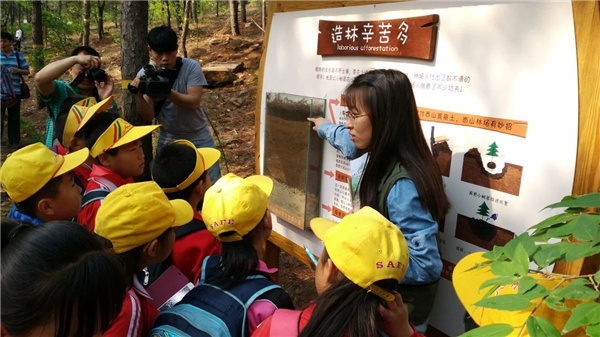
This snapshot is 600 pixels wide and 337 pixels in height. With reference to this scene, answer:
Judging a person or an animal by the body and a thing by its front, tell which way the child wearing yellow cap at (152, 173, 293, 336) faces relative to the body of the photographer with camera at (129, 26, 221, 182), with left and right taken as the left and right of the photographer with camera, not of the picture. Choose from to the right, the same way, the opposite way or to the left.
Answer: the opposite way

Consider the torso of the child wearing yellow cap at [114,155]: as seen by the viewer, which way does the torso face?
to the viewer's right

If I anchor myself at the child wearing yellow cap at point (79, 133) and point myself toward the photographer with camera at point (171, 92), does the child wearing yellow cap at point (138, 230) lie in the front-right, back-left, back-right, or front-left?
back-right

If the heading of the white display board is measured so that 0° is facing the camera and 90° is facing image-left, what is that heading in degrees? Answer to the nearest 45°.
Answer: approximately 45°

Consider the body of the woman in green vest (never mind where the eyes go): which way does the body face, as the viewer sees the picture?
to the viewer's left

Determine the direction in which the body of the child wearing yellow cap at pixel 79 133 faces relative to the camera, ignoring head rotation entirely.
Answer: to the viewer's right

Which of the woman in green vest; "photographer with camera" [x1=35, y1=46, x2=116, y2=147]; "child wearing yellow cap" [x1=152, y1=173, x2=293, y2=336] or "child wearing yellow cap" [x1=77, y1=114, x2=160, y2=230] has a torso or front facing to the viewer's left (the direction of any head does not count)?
the woman in green vest

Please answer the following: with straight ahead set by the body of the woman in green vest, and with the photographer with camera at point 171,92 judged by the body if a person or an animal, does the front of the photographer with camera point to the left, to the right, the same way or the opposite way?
to the left

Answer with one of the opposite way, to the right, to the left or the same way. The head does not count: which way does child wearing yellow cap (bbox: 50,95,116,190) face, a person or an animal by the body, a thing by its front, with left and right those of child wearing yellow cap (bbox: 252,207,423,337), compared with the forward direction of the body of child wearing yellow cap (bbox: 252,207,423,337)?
to the right

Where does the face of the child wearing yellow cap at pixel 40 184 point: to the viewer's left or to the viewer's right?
to the viewer's right

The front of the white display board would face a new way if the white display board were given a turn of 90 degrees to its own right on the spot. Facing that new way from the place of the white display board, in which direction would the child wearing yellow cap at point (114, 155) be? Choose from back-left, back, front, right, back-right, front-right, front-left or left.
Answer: front-left
